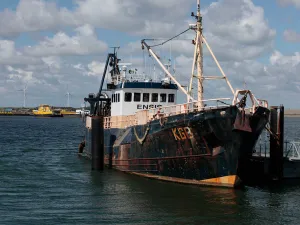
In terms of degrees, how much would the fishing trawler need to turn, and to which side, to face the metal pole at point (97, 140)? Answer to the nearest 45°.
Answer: approximately 180°

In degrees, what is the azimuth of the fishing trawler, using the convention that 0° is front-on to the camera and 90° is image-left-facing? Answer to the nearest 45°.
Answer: approximately 315°
